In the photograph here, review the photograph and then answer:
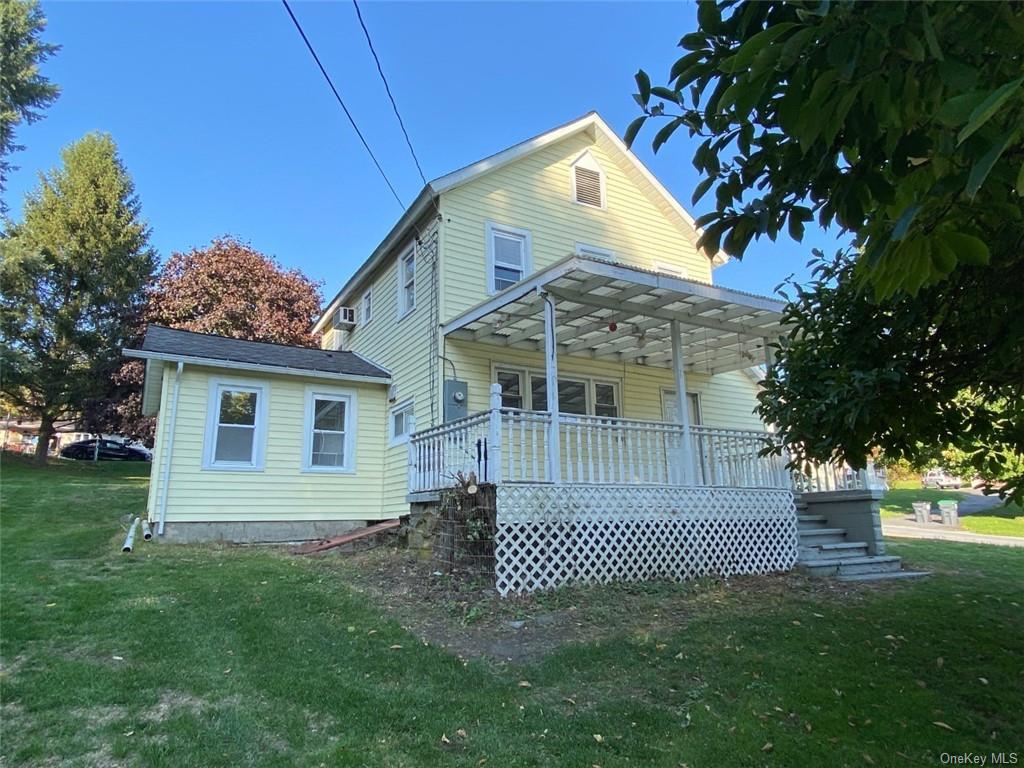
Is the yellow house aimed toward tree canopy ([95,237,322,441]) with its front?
no

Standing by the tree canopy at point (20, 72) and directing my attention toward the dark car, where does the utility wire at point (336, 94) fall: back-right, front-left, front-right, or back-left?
back-right

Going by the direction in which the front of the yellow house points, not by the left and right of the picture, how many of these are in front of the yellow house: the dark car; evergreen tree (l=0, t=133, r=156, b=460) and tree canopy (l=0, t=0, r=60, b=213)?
0

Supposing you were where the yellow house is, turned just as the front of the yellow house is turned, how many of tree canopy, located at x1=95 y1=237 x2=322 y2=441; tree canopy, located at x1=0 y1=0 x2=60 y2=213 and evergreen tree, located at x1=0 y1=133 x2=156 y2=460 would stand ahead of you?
0

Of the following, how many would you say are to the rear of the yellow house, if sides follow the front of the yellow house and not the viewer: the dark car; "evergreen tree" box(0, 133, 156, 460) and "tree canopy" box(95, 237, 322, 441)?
3

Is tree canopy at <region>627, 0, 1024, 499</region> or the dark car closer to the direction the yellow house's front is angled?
the tree canopy

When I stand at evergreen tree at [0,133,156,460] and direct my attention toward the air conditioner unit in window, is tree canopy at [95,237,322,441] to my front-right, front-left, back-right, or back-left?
front-left

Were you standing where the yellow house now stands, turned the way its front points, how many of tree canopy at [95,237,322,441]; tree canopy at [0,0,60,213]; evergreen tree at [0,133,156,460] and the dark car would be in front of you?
0

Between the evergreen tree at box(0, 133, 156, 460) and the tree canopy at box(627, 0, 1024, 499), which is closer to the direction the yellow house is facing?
the tree canopy

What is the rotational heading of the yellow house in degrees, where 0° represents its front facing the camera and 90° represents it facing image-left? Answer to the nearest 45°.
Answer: approximately 315°

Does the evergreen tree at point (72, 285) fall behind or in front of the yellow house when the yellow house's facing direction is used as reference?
behind

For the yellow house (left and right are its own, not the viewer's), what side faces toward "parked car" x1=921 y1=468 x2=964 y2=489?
left

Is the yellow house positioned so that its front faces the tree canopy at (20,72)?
no
